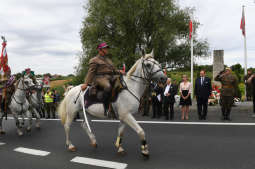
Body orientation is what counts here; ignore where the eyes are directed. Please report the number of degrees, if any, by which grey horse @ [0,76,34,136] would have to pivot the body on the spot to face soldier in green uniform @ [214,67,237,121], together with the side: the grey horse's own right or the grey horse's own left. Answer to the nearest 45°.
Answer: approximately 45° to the grey horse's own left

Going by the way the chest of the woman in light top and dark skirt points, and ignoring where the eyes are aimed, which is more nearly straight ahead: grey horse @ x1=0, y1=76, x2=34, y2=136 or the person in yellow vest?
the grey horse

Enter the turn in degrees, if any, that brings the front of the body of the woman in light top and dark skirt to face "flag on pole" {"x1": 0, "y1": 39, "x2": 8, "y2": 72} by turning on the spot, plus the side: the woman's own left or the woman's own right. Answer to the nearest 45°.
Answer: approximately 45° to the woman's own right

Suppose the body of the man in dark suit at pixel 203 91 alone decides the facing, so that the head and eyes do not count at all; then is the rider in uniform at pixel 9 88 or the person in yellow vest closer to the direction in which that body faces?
the rider in uniform

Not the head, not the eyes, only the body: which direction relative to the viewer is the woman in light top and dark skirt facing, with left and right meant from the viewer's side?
facing the viewer

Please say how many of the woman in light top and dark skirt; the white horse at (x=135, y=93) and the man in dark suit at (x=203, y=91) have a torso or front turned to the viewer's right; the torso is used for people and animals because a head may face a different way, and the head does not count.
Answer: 1

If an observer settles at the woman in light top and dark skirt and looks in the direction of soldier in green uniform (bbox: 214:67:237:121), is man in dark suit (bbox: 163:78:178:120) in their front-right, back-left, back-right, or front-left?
back-right

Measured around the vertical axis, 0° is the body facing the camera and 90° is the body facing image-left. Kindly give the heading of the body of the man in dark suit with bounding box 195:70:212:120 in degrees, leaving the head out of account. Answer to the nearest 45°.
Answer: approximately 0°

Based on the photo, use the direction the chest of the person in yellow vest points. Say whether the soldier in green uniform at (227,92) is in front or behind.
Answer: in front

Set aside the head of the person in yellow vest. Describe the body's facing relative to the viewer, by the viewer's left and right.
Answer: facing the viewer and to the right of the viewer

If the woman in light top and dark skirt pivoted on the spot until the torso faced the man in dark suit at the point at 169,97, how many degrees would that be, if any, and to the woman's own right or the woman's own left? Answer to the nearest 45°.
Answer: approximately 90° to the woman's own right

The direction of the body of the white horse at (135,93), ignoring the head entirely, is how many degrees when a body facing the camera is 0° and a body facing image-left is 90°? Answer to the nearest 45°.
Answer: approximately 270°

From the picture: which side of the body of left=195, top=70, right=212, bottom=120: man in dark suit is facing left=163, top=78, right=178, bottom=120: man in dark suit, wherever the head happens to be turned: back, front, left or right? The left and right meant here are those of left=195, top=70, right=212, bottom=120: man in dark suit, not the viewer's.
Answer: right
